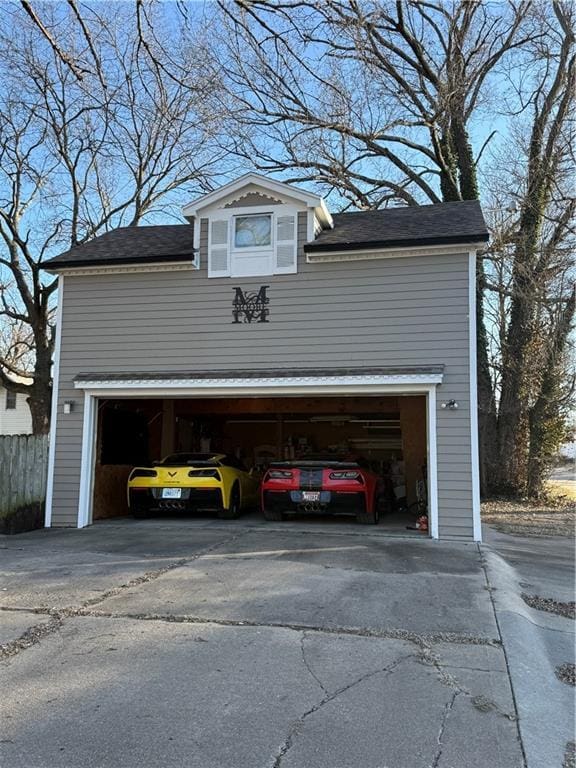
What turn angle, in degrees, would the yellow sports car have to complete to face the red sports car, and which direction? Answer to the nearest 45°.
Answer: approximately 45° to its right

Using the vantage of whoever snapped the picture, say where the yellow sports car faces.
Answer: facing away from the viewer and to the right of the viewer

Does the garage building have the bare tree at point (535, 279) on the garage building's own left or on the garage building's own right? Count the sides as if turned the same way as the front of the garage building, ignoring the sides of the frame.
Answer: on the garage building's own left

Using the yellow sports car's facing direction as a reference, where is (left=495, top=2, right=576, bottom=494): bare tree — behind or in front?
in front

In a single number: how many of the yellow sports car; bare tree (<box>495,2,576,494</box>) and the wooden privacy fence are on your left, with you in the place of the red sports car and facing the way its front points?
2

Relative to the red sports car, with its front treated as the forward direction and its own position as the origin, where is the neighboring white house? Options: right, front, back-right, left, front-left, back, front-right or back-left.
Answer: front-left

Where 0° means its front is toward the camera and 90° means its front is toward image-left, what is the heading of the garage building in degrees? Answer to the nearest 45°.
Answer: approximately 0°

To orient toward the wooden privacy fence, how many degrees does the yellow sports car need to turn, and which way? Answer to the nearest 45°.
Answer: approximately 135° to its left

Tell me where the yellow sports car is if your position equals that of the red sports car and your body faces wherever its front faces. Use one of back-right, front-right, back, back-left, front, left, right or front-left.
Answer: left

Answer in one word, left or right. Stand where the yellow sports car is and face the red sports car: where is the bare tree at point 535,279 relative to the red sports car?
left

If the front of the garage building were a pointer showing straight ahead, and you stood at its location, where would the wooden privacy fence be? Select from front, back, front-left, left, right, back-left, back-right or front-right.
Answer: right

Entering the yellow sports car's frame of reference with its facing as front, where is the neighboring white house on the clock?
The neighboring white house is roughly at 10 o'clock from the yellow sports car.

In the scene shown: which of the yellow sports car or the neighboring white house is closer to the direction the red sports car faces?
the neighboring white house

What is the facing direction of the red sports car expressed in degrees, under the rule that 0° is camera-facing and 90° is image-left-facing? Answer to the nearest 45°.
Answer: approximately 180°
